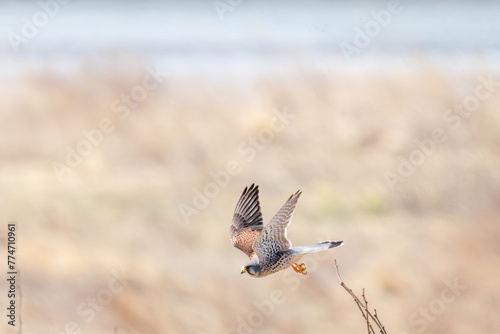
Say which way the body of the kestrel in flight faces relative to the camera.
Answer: to the viewer's left
